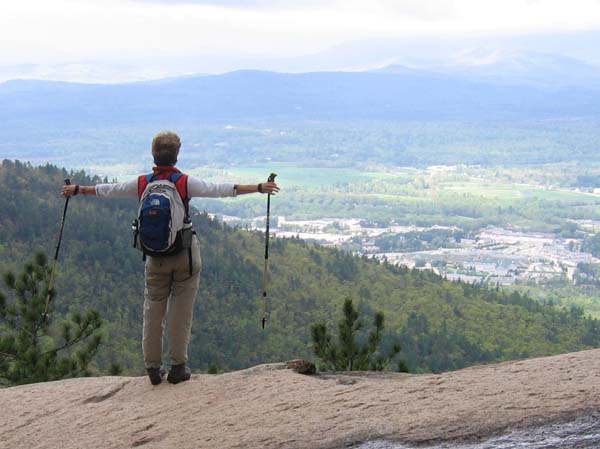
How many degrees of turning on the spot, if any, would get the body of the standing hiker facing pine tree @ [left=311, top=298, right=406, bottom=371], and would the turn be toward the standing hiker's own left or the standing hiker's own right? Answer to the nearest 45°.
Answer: approximately 45° to the standing hiker's own right

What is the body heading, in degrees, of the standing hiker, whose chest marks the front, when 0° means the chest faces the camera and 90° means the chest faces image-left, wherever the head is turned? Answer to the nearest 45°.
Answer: approximately 180°
